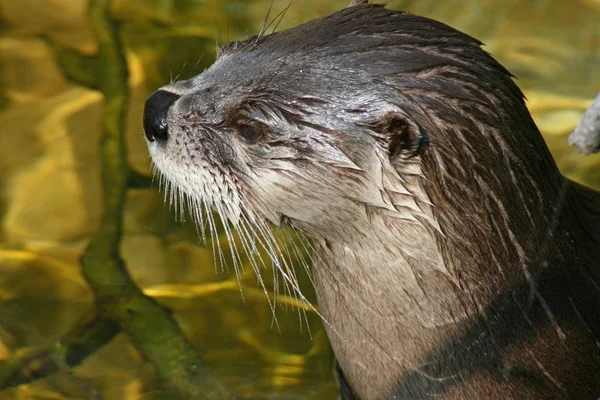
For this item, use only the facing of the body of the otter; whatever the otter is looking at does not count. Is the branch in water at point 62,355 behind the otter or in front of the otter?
in front

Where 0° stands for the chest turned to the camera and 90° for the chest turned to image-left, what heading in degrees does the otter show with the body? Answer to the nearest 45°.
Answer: approximately 90°
